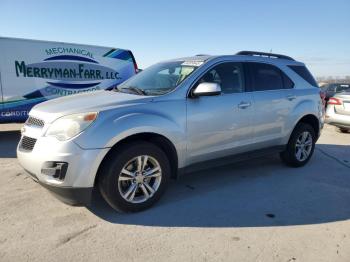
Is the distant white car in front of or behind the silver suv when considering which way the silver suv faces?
behind

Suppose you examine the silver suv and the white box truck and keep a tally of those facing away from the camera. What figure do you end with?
0
